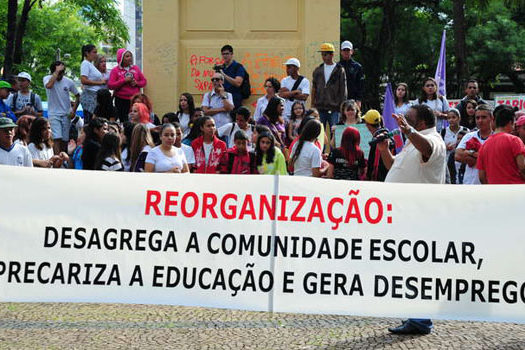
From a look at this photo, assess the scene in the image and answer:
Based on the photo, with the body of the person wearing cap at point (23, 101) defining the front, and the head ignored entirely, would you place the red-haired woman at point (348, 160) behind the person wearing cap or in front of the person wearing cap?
in front

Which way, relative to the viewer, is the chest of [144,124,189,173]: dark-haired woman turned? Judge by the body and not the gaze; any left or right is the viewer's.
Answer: facing the viewer

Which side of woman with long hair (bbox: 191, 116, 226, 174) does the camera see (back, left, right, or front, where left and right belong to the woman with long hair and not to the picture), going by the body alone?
front

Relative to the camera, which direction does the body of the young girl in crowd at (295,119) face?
toward the camera

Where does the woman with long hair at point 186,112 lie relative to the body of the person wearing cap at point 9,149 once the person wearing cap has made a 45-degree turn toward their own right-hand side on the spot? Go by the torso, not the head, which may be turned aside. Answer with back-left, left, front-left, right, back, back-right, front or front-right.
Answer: back

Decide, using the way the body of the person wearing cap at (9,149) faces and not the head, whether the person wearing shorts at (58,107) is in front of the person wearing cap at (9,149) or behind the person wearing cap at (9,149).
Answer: behind

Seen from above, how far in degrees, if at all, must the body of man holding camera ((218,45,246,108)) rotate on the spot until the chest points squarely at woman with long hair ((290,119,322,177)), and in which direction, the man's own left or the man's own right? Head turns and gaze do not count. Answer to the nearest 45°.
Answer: approximately 45° to the man's own left

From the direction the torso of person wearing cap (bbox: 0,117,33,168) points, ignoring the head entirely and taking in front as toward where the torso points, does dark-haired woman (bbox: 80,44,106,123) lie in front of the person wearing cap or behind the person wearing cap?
behind

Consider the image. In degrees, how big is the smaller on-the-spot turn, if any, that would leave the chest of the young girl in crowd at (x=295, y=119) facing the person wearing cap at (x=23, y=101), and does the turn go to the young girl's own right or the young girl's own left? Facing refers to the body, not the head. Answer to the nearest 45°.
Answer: approximately 90° to the young girl's own right

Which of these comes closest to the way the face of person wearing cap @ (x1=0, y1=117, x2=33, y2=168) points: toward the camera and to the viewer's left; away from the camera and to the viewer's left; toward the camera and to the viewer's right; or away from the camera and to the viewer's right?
toward the camera and to the viewer's right
